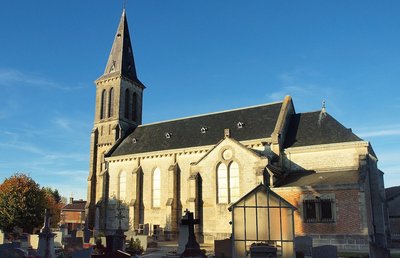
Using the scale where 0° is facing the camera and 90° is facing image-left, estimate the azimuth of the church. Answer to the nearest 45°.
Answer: approximately 135°

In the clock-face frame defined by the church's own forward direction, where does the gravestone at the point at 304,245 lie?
The gravestone is roughly at 7 o'clock from the church.

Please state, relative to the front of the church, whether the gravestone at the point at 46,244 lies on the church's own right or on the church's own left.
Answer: on the church's own left

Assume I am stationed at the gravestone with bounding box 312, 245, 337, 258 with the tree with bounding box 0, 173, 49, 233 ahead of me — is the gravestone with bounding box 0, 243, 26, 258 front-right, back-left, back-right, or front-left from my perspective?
front-left

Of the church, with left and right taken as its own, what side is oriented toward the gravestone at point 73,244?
left

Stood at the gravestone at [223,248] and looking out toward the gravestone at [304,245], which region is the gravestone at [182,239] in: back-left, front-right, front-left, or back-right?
back-left

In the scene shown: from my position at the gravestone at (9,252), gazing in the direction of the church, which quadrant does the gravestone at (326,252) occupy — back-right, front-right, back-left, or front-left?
front-right

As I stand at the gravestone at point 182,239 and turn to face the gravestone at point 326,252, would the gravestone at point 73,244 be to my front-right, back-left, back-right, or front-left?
back-right

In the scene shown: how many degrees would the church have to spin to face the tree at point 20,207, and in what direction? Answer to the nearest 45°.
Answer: approximately 45° to its left
